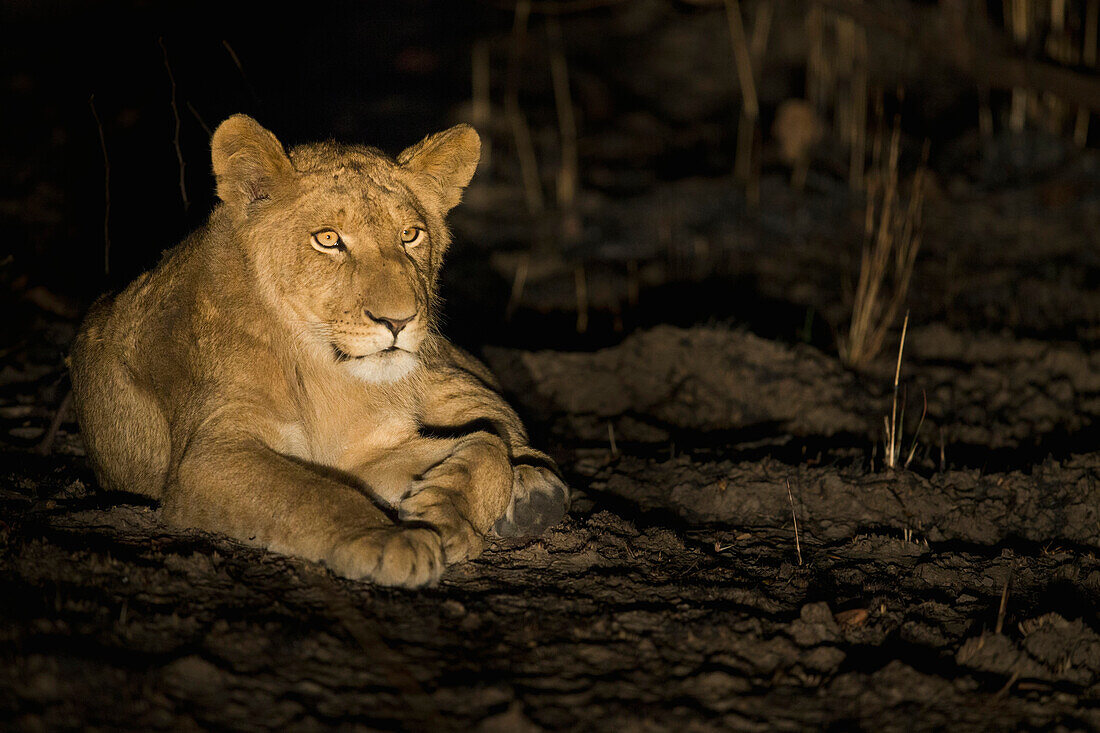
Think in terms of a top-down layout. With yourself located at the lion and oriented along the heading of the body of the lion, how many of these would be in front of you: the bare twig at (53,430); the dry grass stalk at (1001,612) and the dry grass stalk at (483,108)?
1

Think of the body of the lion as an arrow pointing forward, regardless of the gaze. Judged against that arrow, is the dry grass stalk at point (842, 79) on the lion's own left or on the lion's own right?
on the lion's own left

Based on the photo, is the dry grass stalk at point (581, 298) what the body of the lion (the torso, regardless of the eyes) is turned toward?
no

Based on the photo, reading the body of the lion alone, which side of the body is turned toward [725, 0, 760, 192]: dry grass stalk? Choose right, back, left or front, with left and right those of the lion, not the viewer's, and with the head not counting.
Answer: left

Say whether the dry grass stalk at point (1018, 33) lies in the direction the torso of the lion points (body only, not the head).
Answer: no

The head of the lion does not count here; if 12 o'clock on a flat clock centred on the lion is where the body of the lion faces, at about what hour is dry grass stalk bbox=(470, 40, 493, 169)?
The dry grass stalk is roughly at 8 o'clock from the lion.

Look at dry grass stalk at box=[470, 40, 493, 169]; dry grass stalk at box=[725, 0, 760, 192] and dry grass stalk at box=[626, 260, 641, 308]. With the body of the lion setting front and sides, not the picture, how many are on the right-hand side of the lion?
0

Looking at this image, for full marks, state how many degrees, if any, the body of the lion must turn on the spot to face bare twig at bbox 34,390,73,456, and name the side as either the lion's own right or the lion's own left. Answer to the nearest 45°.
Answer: approximately 180°

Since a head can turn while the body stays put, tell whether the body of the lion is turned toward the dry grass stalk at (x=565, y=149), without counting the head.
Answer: no

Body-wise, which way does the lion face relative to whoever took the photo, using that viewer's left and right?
facing the viewer and to the right of the viewer

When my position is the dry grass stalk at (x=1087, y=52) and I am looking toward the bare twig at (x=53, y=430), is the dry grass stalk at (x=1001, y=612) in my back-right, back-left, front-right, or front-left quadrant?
front-left

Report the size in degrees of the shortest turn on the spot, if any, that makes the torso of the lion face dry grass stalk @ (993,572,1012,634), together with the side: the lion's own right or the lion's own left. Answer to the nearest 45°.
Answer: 0° — it already faces it

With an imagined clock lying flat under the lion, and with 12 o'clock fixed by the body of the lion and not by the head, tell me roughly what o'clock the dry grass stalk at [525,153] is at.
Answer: The dry grass stalk is roughly at 8 o'clock from the lion.
